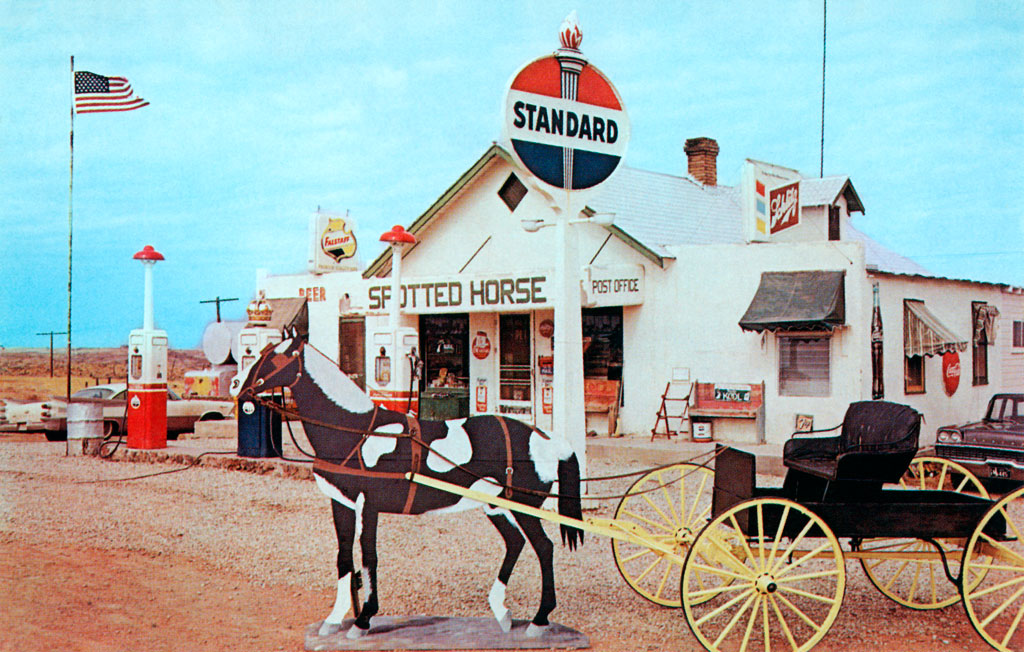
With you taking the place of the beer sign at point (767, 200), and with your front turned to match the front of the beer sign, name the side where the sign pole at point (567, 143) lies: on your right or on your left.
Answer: on your right

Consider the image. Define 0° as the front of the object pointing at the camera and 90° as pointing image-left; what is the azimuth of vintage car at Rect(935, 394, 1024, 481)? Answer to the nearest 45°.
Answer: approximately 45°

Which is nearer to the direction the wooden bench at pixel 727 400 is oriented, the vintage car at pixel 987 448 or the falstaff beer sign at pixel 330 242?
the vintage car

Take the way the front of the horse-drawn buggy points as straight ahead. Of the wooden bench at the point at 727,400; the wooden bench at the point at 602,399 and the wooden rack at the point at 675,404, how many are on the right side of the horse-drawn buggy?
3

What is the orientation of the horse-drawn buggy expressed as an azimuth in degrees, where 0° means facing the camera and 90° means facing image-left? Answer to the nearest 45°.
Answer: approximately 90°

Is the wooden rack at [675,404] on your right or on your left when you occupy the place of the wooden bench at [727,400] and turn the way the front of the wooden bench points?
on your right
